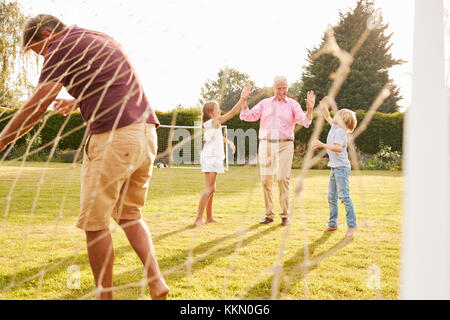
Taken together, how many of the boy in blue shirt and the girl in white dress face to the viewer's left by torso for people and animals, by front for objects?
1

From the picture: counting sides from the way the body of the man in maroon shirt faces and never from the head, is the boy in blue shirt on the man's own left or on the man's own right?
on the man's own right

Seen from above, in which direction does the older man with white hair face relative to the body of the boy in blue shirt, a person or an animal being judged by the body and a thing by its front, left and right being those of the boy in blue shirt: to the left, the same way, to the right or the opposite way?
to the left

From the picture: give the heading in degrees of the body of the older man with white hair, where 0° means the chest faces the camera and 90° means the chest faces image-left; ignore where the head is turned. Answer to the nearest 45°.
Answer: approximately 0°

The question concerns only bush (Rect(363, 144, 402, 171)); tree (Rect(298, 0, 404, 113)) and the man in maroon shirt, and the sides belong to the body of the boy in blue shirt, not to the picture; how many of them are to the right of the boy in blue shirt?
2

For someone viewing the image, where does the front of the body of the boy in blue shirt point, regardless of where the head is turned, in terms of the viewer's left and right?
facing to the left of the viewer

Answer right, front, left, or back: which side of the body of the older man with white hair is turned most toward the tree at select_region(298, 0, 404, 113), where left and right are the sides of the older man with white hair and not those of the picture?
back

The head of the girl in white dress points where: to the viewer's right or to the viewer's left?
to the viewer's right

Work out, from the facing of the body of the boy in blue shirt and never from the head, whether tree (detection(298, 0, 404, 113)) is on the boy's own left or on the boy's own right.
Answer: on the boy's own right

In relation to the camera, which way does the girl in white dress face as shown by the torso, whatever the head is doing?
to the viewer's right
